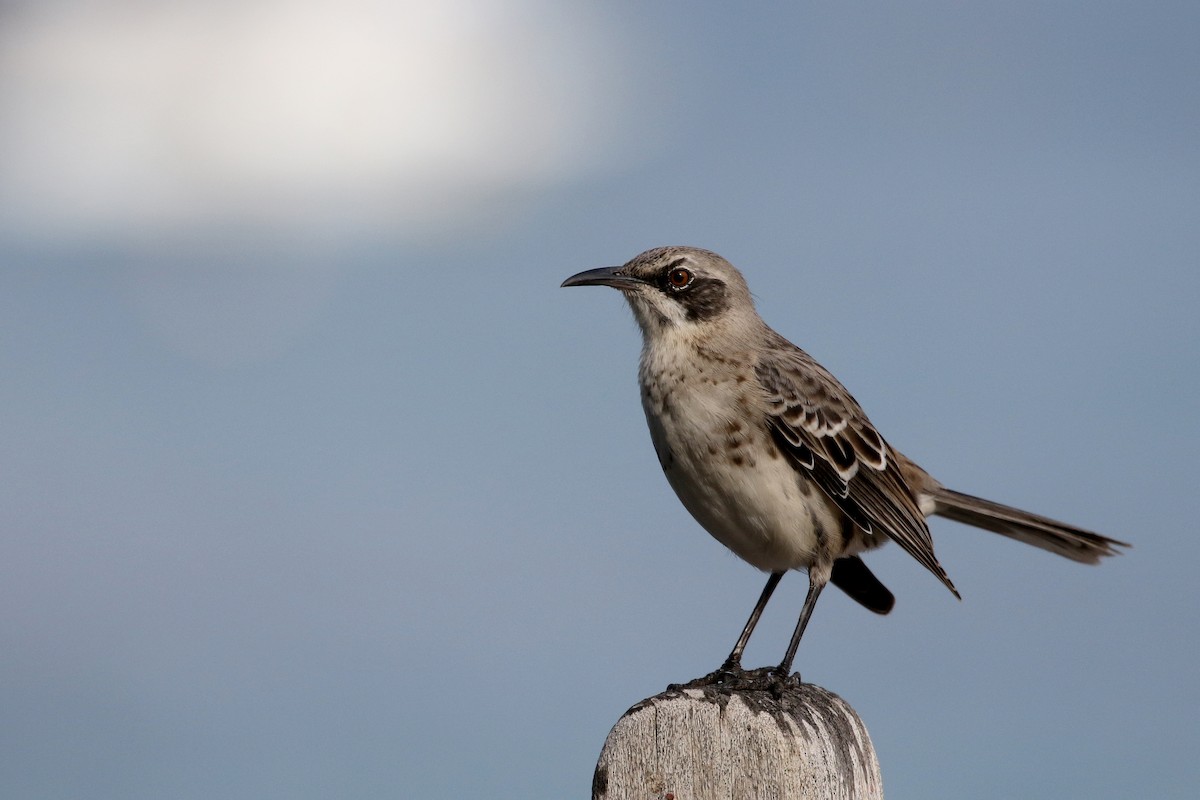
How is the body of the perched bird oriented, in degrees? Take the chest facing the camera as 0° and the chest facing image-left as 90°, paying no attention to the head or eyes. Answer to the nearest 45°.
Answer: approximately 90°
